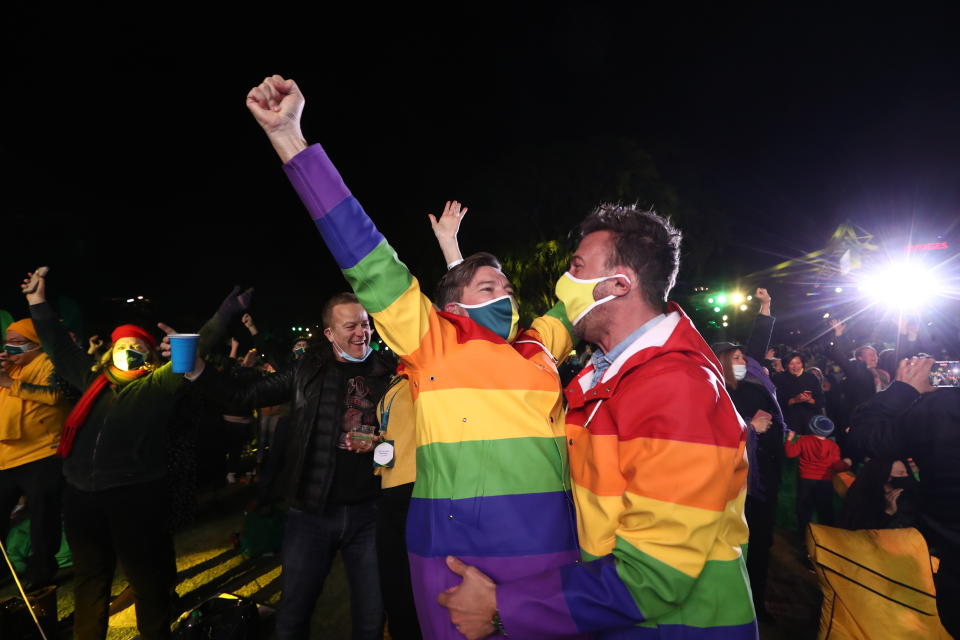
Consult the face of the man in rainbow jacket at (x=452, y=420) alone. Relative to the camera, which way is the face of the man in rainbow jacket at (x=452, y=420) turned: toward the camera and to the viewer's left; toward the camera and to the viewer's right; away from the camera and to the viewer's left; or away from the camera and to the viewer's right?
toward the camera and to the viewer's right

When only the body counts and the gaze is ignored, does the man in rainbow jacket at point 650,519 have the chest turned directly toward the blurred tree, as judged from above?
no

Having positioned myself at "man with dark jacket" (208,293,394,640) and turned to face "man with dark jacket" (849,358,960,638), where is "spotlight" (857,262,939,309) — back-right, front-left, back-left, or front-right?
front-left

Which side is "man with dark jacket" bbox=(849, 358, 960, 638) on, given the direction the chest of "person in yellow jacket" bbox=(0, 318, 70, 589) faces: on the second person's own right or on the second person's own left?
on the second person's own left

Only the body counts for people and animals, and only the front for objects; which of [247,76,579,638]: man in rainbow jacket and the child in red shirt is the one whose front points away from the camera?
the child in red shirt

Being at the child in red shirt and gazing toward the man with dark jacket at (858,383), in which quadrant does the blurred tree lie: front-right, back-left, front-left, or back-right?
front-left

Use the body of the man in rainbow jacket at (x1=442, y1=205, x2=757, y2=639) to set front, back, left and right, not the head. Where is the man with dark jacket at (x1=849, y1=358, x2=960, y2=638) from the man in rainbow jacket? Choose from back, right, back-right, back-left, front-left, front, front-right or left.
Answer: back-right

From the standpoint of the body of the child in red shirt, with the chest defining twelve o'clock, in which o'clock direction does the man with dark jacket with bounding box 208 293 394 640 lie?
The man with dark jacket is roughly at 7 o'clock from the child in red shirt.

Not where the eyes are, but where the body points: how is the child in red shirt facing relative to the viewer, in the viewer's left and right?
facing away from the viewer

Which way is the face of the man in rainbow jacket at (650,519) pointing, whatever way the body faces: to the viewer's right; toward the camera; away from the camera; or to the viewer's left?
to the viewer's left

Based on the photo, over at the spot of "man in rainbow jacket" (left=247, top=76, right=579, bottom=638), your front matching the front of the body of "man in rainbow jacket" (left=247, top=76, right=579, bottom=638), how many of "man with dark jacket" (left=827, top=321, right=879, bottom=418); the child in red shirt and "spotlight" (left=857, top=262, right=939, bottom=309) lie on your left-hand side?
3

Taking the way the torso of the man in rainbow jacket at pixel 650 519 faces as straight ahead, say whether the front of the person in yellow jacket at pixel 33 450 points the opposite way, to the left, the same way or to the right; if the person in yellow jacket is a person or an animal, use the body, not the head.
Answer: to the left

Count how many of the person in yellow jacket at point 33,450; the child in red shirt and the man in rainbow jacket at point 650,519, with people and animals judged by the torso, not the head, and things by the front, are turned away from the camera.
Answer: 1

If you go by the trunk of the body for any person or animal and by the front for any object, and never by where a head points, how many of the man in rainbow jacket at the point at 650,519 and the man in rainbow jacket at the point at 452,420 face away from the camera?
0

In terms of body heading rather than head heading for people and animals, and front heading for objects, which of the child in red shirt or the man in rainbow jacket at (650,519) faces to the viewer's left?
the man in rainbow jacket

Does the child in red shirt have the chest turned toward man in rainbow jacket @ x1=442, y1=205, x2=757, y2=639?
no

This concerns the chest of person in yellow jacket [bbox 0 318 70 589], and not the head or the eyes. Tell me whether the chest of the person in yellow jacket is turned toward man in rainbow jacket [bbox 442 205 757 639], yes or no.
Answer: no

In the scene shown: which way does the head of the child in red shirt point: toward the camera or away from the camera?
away from the camera

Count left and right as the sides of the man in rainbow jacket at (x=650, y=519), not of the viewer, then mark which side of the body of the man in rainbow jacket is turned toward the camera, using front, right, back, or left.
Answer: left
